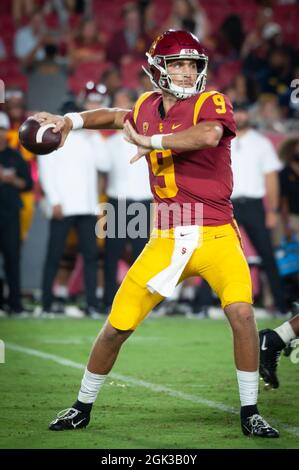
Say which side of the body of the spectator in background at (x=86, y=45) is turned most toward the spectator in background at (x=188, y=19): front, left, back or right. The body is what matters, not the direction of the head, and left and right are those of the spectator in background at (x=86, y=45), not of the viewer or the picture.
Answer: left

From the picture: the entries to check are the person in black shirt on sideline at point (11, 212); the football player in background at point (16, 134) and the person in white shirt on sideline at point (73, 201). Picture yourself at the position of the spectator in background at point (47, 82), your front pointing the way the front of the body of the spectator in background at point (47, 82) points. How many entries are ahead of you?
3

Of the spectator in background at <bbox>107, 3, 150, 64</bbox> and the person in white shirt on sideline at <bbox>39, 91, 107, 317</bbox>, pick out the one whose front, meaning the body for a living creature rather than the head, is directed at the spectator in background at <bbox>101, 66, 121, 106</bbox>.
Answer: the spectator in background at <bbox>107, 3, 150, 64</bbox>

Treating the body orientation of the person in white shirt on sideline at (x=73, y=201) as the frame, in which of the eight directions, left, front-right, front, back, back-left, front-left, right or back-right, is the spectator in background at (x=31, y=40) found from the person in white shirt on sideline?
back

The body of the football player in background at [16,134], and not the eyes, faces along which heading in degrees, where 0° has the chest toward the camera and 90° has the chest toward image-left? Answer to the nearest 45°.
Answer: approximately 0°

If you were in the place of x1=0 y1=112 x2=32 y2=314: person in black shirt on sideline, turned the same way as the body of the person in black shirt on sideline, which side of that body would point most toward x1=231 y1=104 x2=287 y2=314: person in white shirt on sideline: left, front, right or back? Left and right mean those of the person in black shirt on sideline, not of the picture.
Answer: left
